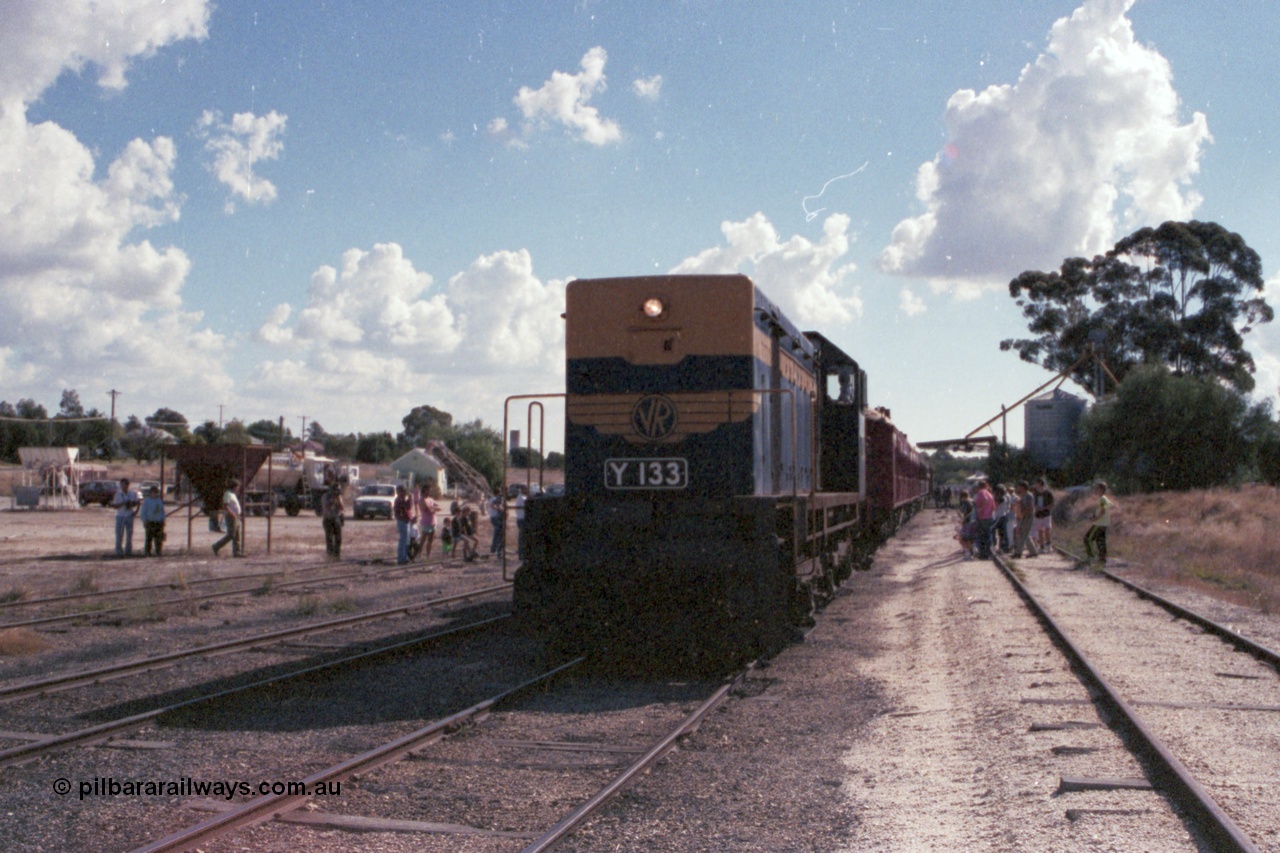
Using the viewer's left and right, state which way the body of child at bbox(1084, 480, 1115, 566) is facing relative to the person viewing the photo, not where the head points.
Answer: facing to the left of the viewer

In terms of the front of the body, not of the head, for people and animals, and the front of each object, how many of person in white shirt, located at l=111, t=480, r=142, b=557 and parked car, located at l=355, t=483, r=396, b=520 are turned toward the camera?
2

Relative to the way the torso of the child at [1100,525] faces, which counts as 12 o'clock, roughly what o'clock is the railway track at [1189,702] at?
The railway track is roughly at 9 o'clock from the child.

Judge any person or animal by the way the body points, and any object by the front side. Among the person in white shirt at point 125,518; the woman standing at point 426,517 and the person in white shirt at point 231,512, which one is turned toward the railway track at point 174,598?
the person in white shirt at point 125,518

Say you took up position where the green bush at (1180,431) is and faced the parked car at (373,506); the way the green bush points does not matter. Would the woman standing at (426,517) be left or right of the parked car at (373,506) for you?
left

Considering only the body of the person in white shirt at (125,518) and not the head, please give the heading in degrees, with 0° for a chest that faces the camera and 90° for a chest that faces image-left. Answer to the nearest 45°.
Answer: approximately 0°

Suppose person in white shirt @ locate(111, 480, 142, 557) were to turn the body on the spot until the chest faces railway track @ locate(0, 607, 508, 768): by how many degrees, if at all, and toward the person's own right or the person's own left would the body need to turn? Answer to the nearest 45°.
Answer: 0° — they already face it

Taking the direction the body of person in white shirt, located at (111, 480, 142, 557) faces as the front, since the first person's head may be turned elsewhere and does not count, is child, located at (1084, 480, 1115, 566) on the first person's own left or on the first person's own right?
on the first person's own left

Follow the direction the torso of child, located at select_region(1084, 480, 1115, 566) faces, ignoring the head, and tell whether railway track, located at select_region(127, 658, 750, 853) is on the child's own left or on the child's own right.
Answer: on the child's own left
